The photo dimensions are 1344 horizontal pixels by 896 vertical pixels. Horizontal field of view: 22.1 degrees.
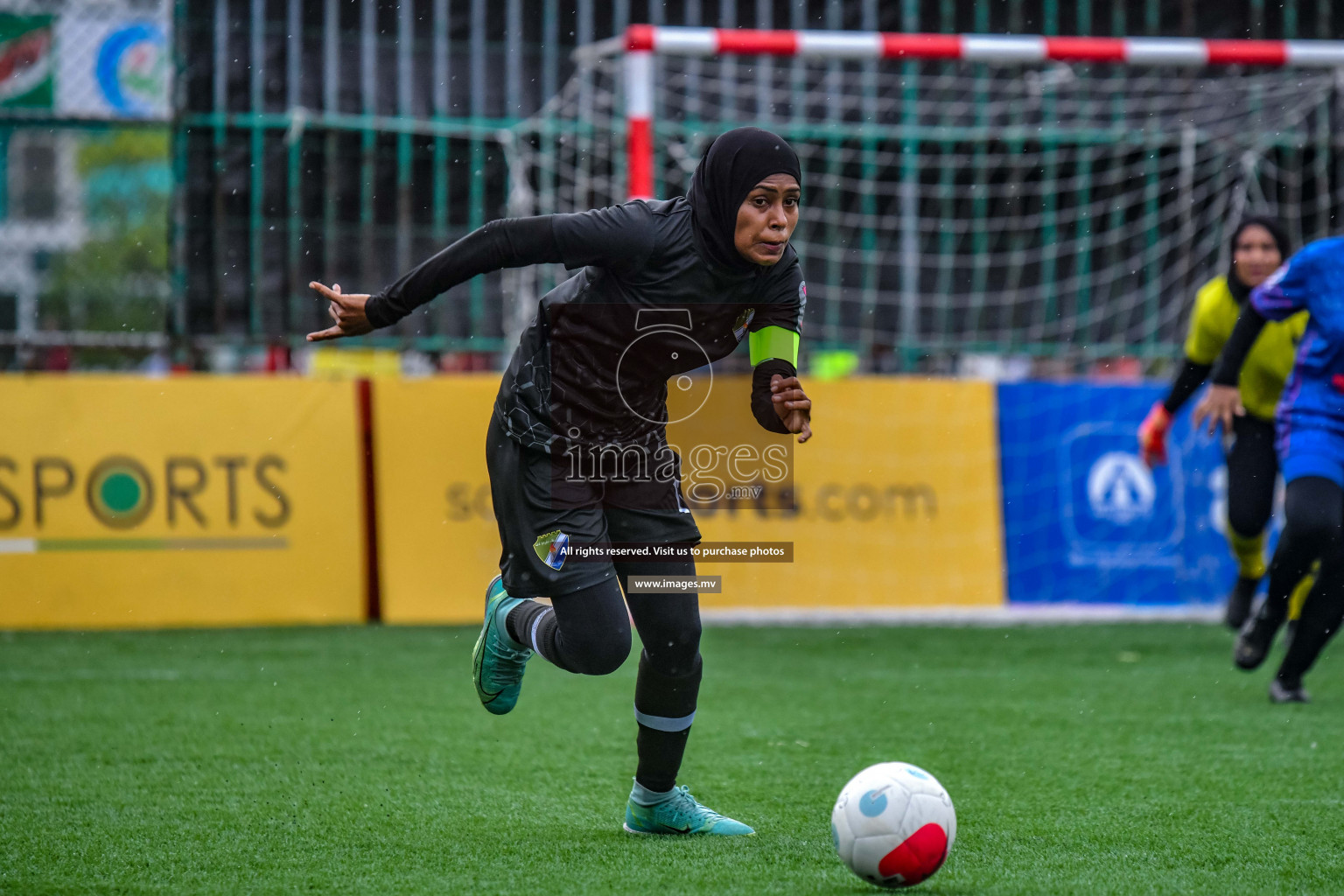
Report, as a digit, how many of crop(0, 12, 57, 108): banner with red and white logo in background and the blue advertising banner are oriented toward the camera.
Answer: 2

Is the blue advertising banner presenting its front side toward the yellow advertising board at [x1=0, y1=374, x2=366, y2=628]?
no

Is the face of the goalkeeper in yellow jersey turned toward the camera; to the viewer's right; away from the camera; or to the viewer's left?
toward the camera

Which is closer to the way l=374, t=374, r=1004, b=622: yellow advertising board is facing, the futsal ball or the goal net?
the futsal ball

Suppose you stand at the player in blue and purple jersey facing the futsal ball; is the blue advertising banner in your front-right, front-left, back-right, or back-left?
back-right

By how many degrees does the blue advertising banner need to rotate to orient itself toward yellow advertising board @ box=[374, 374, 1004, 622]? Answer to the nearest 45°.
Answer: approximately 45° to its right

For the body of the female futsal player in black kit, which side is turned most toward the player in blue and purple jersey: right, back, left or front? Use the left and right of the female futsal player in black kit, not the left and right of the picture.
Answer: left

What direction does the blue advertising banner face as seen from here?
toward the camera

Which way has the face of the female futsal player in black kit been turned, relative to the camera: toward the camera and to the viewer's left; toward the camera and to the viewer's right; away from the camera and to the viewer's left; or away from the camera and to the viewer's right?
toward the camera and to the viewer's right

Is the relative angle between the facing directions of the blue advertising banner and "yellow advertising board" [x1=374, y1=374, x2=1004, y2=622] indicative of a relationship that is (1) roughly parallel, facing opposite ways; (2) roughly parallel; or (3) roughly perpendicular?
roughly parallel

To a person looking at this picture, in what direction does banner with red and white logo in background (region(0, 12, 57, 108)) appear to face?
facing the viewer

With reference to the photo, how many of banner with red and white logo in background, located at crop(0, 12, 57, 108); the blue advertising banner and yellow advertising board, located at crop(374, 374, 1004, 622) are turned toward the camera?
3

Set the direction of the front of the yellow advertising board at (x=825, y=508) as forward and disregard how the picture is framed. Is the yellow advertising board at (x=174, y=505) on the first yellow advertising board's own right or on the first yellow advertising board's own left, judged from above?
on the first yellow advertising board's own right

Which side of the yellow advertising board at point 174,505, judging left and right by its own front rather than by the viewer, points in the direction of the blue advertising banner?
left

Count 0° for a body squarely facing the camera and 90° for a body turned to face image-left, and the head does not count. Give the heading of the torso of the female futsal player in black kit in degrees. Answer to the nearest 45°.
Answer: approximately 315°
